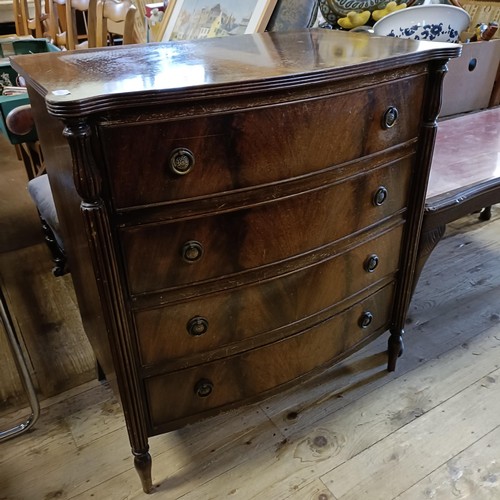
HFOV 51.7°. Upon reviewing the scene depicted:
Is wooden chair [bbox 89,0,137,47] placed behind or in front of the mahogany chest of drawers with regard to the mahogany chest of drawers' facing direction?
behind

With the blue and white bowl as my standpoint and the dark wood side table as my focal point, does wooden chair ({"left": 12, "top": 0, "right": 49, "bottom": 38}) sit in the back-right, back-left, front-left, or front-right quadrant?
back-right

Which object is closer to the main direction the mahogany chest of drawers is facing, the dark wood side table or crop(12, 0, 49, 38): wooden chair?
the dark wood side table

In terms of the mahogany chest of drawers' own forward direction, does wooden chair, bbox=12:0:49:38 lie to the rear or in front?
to the rear

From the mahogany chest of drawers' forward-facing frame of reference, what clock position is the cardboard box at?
The cardboard box is roughly at 9 o'clock from the mahogany chest of drawers.

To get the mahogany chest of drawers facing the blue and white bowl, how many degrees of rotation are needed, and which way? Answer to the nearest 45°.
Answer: approximately 90° to its left

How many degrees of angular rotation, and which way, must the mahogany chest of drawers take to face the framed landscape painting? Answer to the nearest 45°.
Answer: approximately 135° to its left

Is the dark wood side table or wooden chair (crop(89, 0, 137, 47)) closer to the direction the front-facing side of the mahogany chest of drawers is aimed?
the dark wood side table

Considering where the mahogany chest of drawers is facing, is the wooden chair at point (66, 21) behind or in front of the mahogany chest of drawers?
behind

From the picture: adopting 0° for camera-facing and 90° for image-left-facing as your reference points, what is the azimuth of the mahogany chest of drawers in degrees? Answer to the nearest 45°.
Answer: approximately 315°
